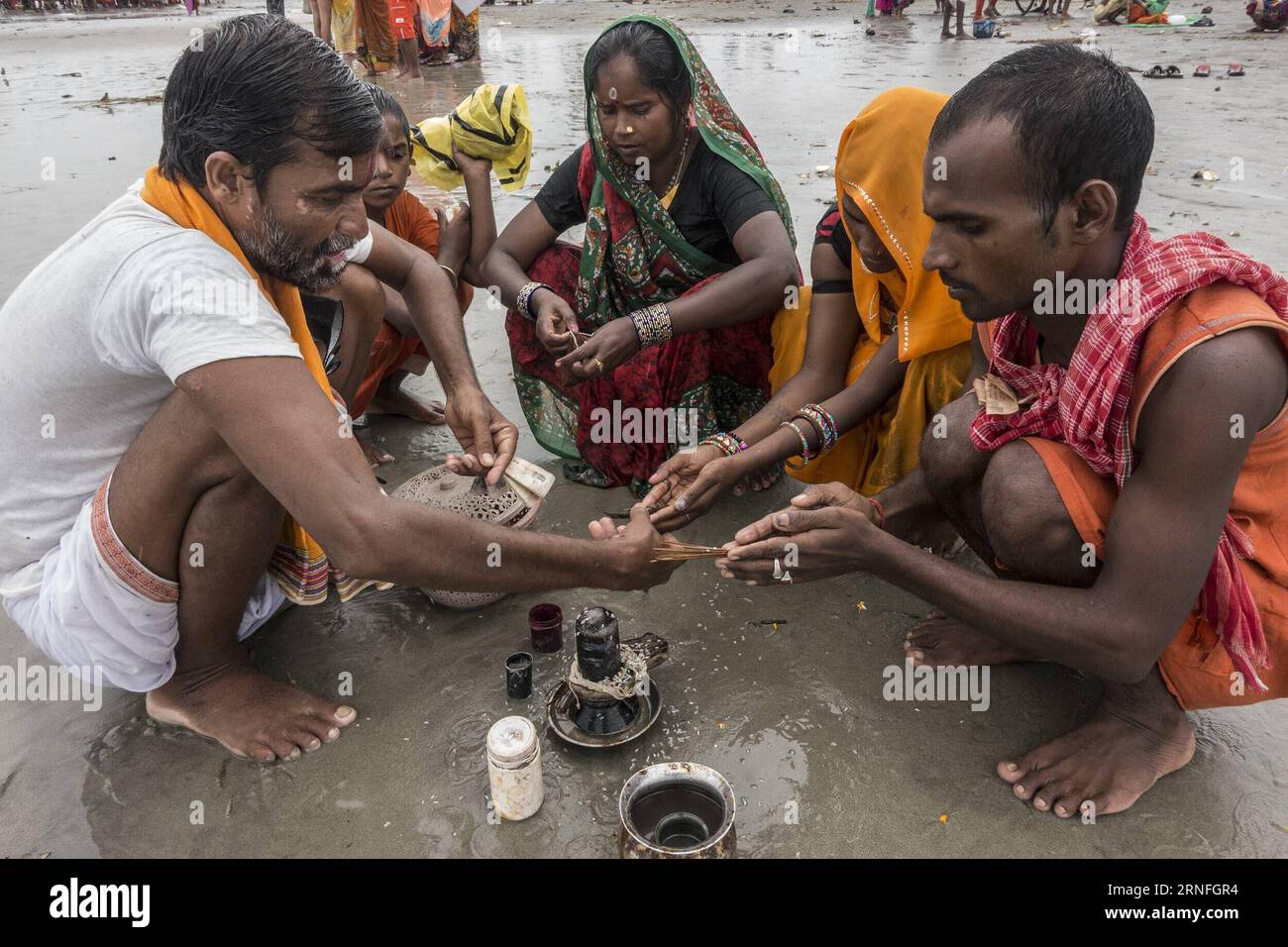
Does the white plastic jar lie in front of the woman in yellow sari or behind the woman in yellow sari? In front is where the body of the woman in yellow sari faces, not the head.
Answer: in front

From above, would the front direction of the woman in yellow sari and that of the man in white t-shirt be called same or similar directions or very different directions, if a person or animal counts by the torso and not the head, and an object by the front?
very different directions

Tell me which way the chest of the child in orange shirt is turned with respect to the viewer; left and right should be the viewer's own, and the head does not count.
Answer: facing the viewer and to the right of the viewer

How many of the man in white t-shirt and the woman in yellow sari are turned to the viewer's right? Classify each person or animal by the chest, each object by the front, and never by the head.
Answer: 1

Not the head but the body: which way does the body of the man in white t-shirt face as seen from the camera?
to the viewer's right

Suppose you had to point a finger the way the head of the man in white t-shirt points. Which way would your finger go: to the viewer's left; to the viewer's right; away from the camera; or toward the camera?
to the viewer's right

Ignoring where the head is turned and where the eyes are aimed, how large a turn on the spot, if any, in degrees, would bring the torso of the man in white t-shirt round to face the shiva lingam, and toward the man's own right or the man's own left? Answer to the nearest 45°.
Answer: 0° — they already face it

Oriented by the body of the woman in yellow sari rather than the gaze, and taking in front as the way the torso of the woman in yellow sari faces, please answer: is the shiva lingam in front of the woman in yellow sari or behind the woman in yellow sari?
in front
